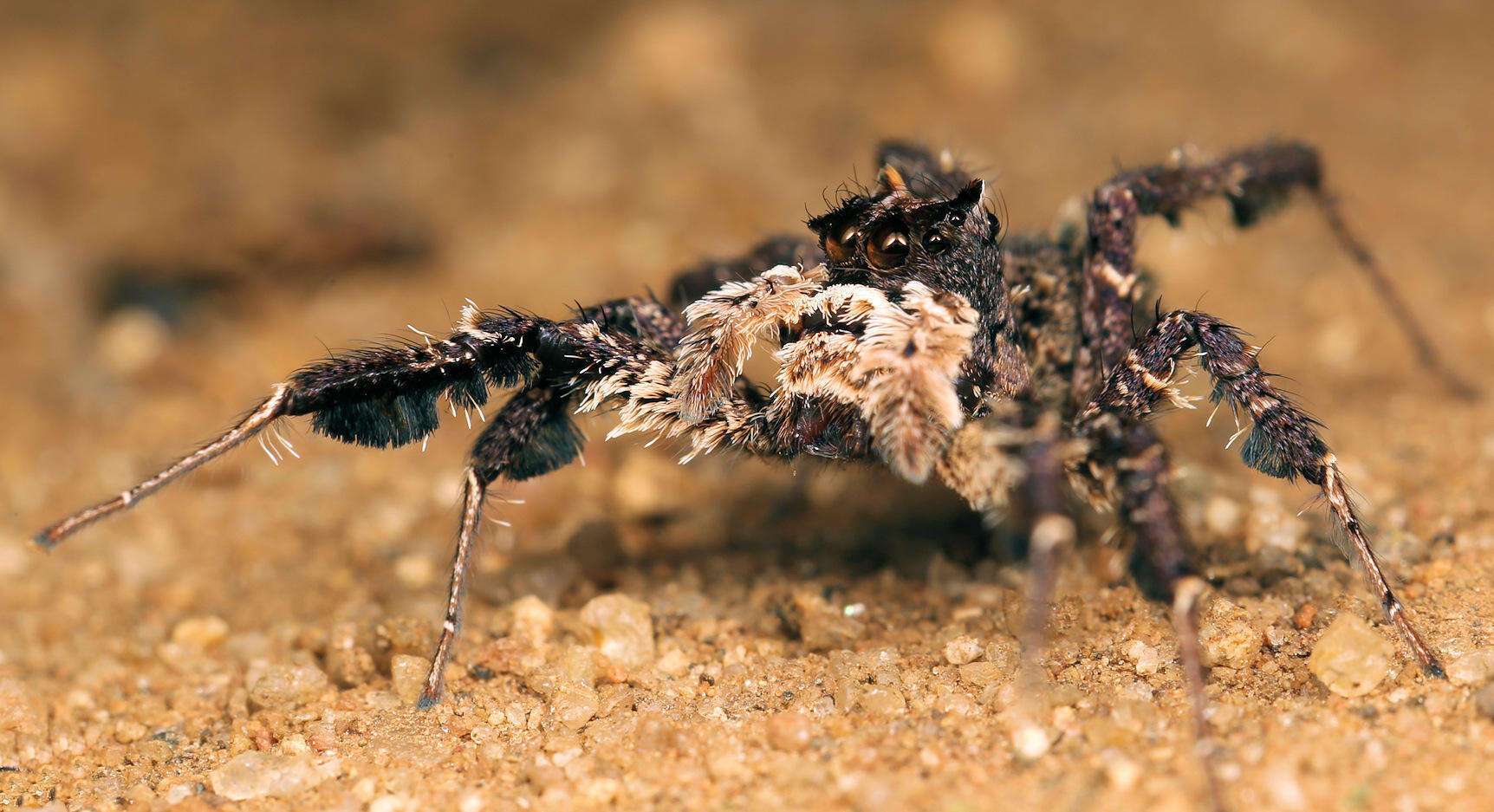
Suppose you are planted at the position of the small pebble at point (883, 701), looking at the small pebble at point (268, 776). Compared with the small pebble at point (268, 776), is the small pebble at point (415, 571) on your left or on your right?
right

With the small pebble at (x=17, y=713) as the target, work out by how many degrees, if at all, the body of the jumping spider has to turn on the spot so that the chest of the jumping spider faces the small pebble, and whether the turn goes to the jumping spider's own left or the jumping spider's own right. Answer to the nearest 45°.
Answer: approximately 45° to the jumping spider's own right

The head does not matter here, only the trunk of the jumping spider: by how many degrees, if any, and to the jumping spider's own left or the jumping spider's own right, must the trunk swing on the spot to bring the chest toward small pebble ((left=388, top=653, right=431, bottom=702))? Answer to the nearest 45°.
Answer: approximately 45° to the jumping spider's own right

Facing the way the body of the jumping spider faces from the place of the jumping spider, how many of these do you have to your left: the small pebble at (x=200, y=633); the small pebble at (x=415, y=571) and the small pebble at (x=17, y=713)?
0

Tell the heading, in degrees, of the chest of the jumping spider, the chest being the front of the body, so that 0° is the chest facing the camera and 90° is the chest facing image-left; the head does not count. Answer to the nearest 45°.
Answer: approximately 45°

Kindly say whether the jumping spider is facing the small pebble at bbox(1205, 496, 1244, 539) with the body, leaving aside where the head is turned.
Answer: no

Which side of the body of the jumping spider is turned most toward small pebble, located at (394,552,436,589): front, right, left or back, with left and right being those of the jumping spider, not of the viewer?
right
